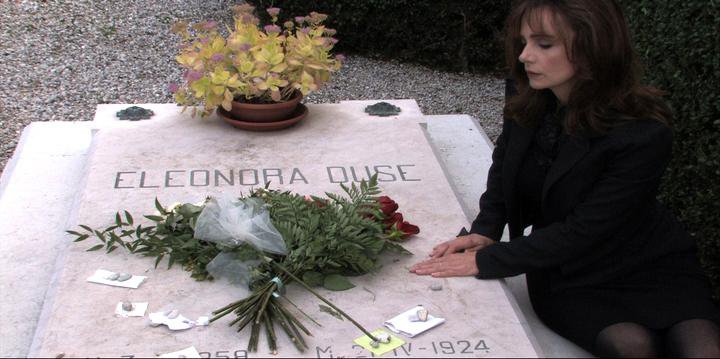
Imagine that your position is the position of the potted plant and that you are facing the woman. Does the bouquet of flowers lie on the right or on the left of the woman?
right

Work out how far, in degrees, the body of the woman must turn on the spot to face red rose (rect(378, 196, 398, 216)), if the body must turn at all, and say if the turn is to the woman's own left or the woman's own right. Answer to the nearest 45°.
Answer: approximately 45° to the woman's own right

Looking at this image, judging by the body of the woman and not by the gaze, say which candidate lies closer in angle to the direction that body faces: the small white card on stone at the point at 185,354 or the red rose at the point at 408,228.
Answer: the small white card on stone

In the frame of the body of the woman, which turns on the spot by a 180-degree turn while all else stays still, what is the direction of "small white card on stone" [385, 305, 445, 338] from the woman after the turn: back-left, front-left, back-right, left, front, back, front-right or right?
back

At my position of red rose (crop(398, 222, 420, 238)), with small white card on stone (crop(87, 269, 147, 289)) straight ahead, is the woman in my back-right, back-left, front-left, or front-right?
back-left

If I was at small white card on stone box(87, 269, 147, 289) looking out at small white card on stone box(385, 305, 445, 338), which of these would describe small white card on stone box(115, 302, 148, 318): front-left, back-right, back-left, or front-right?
front-right

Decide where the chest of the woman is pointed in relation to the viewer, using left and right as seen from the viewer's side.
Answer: facing the viewer and to the left of the viewer

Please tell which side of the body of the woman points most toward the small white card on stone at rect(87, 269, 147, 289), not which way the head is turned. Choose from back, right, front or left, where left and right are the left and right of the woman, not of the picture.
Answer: front

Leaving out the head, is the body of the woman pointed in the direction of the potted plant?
no

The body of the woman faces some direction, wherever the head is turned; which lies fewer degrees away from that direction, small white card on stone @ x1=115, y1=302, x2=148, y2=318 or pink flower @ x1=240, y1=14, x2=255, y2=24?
the small white card on stone
